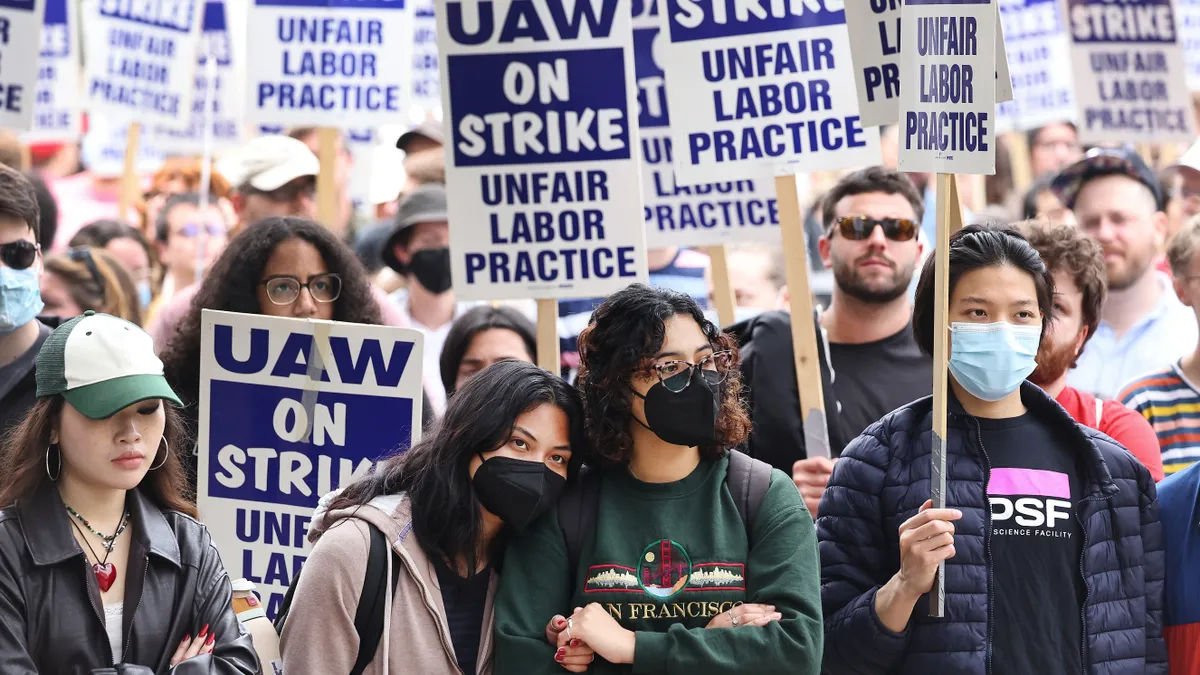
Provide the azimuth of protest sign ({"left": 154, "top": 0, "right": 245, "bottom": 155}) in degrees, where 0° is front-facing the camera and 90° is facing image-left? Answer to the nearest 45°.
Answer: approximately 0°

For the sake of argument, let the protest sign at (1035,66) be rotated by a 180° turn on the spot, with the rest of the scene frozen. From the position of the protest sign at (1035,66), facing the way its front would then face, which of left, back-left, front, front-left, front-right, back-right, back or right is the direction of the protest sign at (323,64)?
back-left

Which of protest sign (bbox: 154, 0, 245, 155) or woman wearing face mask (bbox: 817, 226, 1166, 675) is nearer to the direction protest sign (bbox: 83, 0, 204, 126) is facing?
the woman wearing face mask

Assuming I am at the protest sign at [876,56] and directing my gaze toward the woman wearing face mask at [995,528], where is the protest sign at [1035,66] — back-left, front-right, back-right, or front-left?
back-left

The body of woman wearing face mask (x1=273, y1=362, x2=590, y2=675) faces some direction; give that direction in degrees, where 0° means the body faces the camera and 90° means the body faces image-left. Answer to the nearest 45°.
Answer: approximately 315°

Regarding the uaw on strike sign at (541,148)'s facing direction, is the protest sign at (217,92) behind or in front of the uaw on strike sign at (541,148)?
behind
